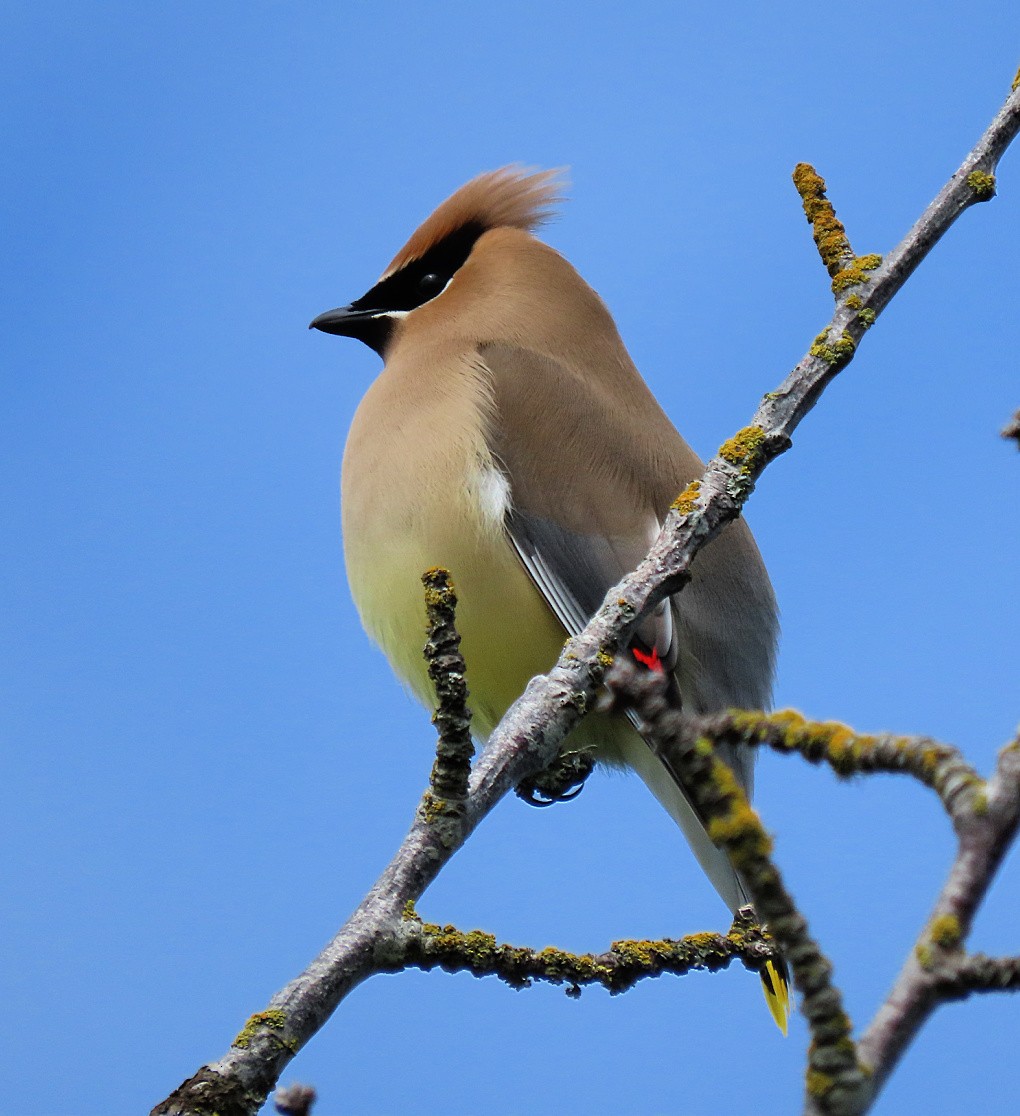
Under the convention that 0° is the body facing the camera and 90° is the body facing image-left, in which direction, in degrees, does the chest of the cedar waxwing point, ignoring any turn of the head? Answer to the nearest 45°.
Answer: approximately 90°
